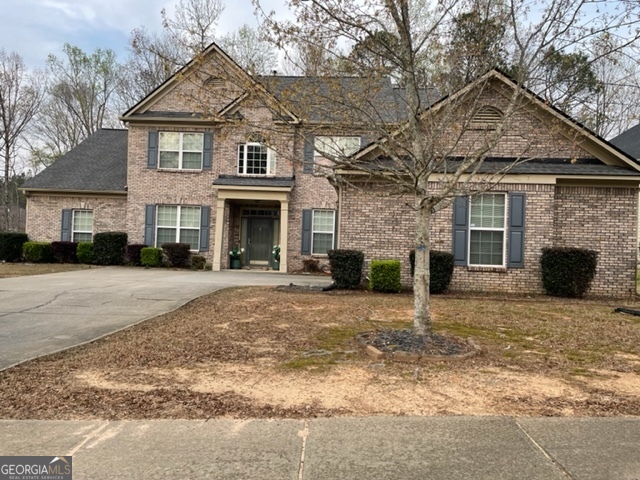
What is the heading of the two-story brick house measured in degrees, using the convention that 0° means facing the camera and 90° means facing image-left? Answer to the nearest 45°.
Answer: approximately 0°

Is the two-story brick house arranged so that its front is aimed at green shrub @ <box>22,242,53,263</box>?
no

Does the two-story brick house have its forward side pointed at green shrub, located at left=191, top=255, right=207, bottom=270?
no

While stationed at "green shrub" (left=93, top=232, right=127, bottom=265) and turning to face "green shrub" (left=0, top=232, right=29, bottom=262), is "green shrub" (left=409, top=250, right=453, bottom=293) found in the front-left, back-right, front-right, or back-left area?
back-left

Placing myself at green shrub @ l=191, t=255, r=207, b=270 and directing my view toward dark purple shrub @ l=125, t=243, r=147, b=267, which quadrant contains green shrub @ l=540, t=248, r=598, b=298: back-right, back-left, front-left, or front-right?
back-left

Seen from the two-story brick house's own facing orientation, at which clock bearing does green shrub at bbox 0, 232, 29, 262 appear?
The green shrub is roughly at 4 o'clock from the two-story brick house.
